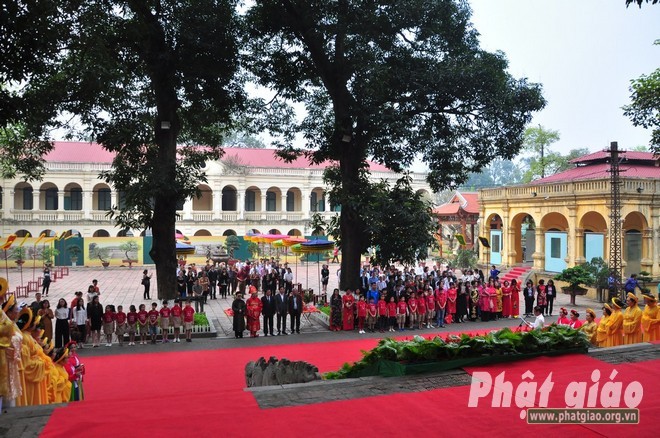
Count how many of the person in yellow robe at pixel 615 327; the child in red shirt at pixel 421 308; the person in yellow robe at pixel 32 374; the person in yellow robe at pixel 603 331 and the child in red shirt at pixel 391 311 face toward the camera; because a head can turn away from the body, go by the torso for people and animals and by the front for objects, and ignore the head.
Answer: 2

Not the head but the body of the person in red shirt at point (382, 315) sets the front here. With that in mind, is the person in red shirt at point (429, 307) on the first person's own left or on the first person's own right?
on the first person's own left

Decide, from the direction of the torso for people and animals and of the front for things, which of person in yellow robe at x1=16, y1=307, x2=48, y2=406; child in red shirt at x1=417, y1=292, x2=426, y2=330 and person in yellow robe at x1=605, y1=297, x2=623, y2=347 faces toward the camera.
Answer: the child in red shirt

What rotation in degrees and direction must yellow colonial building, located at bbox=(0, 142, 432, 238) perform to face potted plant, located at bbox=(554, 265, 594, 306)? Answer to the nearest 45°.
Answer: approximately 45° to its left

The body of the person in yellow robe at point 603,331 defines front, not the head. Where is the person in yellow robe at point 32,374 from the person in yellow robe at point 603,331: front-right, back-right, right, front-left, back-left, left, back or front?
front-left

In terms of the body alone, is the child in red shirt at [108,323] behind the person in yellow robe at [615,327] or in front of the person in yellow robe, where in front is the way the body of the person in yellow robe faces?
in front
